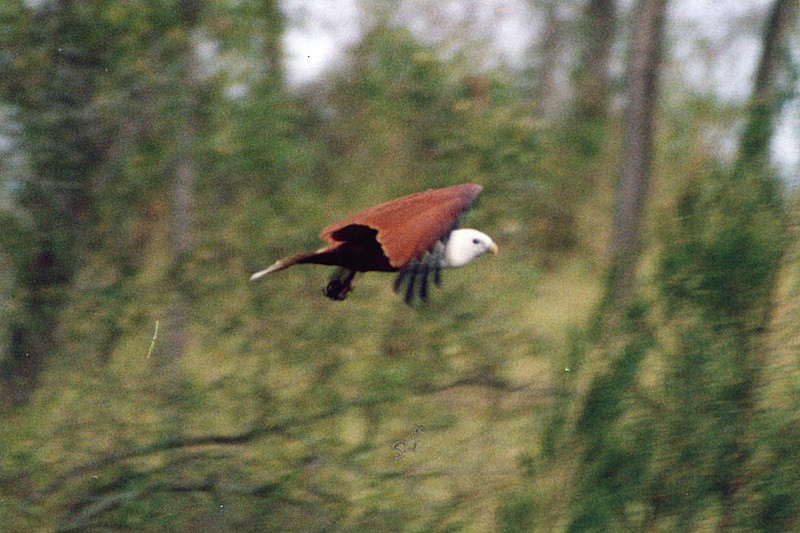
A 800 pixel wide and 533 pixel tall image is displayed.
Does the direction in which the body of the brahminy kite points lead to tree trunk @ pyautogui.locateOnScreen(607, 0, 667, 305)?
no

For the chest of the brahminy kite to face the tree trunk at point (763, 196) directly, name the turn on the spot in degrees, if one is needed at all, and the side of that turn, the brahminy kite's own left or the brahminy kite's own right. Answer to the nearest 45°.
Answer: approximately 45° to the brahminy kite's own left

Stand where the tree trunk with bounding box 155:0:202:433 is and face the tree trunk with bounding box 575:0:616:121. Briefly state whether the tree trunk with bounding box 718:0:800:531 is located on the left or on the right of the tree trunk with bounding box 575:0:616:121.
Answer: right

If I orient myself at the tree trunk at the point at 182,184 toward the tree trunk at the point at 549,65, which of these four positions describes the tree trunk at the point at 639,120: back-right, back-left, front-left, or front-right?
front-right

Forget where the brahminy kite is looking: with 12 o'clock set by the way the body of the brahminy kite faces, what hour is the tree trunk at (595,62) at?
The tree trunk is roughly at 10 o'clock from the brahminy kite.

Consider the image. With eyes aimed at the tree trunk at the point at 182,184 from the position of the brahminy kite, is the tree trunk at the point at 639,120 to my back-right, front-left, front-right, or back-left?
front-right

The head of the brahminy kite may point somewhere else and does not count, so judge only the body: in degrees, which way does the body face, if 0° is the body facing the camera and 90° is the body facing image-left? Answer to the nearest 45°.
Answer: approximately 270°

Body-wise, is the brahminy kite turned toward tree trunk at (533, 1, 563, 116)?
no
